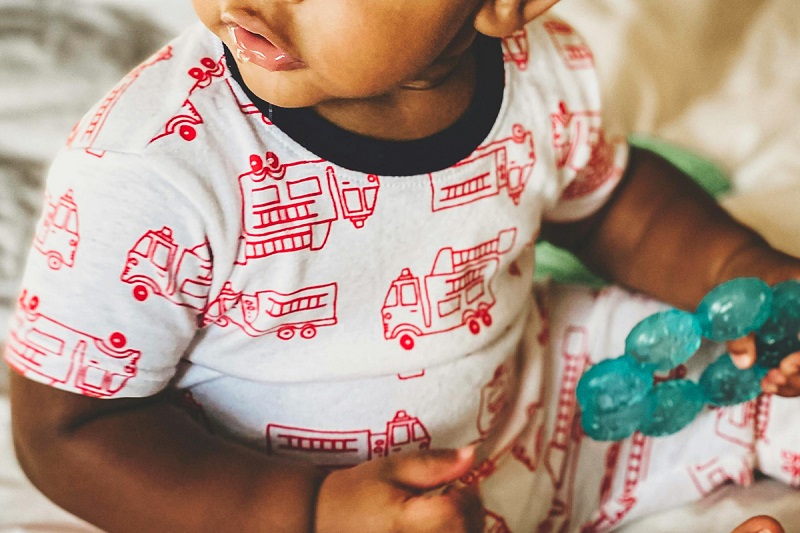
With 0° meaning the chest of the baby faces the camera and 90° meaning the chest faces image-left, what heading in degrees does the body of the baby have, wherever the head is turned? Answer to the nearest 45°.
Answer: approximately 315°
